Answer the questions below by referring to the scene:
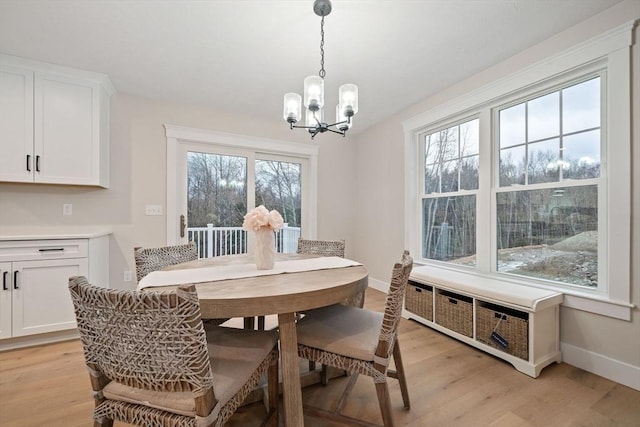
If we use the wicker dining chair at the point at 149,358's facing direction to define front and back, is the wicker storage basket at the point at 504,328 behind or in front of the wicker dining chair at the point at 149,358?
in front

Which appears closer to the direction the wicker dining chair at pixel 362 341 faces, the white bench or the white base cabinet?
the white base cabinet

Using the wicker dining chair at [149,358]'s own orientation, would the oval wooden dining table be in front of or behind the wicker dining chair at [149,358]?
in front

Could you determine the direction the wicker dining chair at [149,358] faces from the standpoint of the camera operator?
facing away from the viewer and to the right of the viewer

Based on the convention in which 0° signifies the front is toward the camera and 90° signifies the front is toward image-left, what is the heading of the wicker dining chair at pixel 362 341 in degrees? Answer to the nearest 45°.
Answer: approximately 90°

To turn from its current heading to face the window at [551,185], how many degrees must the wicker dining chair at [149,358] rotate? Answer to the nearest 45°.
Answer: approximately 45° to its right

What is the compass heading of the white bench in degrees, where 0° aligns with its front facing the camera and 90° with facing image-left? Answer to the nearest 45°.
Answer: approximately 45°

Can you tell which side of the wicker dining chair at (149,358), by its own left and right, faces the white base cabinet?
left

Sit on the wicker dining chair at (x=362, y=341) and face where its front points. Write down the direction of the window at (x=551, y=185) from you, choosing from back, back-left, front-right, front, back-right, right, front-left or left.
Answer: back-right

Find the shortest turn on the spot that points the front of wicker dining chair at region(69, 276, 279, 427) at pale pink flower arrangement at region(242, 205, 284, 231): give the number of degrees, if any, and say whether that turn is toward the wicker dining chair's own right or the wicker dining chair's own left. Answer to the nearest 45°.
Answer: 0° — it already faces it
